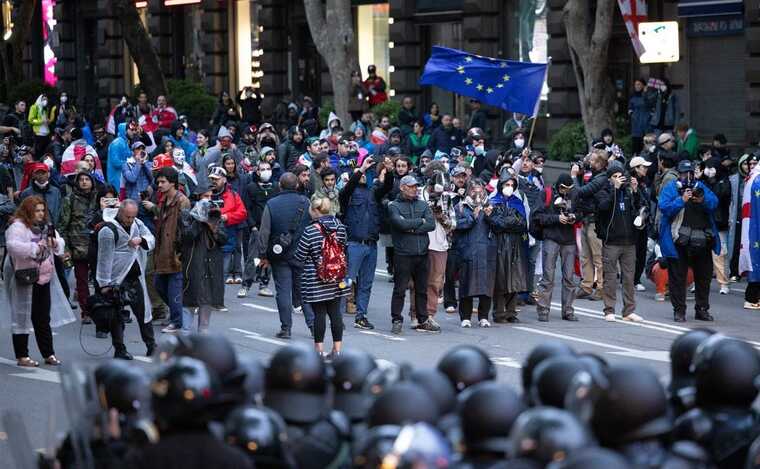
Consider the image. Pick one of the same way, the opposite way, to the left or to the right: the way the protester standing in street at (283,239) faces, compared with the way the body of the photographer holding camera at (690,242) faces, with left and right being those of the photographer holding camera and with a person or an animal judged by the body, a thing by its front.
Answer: the opposite way

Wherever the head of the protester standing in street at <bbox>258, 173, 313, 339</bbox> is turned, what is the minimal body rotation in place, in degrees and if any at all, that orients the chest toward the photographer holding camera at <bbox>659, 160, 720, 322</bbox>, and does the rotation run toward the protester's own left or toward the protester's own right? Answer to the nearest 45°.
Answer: approximately 90° to the protester's own right

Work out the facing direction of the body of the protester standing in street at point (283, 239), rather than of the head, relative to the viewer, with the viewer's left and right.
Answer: facing away from the viewer

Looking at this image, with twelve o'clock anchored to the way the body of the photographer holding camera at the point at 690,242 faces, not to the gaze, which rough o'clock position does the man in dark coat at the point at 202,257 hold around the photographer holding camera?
The man in dark coat is roughly at 2 o'clock from the photographer holding camera.

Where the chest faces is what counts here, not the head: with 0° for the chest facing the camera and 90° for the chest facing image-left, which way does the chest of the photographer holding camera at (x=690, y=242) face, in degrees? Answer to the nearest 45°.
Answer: approximately 0°

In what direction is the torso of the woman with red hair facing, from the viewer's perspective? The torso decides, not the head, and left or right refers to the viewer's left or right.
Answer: facing the viewer and to the right of the viewer

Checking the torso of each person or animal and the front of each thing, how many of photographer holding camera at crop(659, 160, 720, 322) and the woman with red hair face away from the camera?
0
